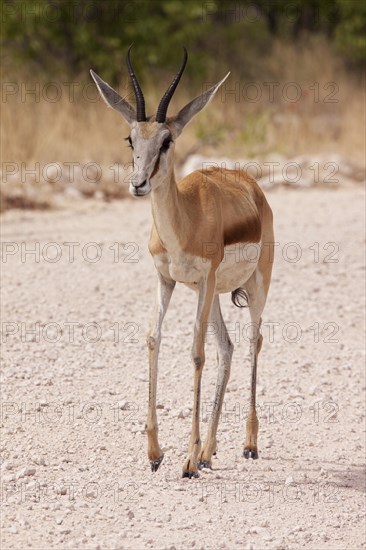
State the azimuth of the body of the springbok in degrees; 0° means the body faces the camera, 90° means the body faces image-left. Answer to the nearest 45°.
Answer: approximately 45°
